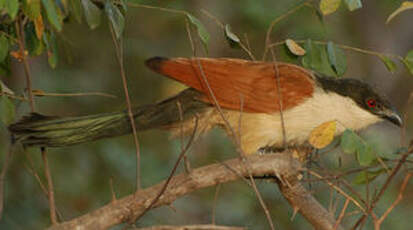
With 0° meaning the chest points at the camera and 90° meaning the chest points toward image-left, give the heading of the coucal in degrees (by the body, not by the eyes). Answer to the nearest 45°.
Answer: approximately 270°

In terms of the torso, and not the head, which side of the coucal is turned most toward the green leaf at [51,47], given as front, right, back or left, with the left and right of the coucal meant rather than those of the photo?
back

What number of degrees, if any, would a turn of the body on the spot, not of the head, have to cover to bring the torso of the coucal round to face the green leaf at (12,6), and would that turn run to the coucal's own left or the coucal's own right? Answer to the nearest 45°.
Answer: approximately 135° to the coucal's own right

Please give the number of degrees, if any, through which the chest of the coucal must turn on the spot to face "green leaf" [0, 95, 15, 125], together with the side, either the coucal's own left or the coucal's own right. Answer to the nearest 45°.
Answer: approximately 135° to the coucal's own right

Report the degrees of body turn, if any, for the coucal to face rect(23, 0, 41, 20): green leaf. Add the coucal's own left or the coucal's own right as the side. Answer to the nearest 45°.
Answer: approximately 135° to the coucal's own right
